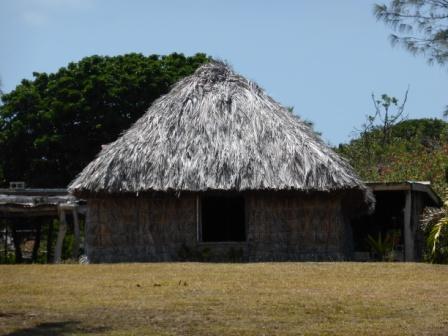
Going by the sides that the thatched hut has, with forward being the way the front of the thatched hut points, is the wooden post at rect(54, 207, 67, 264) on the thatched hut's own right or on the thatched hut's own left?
on the thatched hut's own right

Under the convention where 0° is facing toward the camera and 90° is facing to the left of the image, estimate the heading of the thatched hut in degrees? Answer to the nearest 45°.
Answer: approximately 0°

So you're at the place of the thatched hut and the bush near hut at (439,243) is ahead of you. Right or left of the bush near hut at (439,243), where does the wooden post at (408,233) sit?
left

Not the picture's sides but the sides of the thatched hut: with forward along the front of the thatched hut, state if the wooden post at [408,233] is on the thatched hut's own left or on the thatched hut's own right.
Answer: on the thatched hut's own left

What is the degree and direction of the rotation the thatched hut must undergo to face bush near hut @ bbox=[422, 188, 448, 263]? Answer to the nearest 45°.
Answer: approximately 90° to its left
